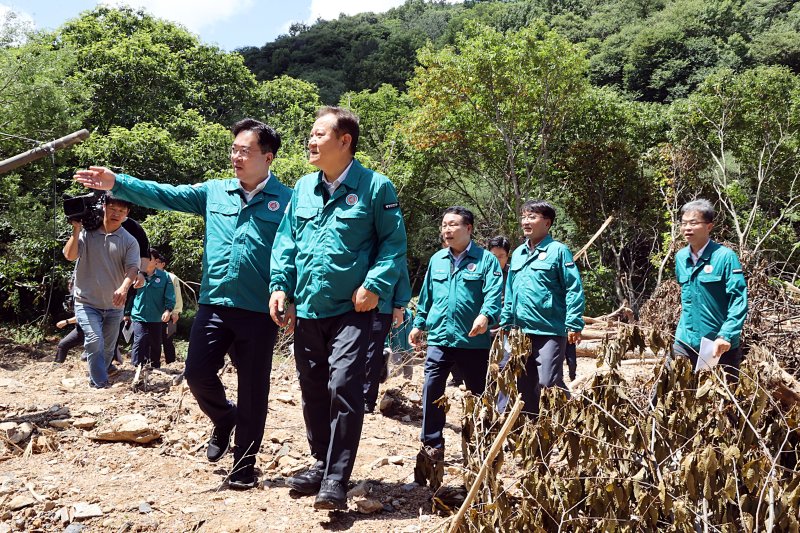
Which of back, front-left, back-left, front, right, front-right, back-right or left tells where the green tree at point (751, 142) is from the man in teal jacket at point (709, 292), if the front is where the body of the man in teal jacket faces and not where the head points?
back-right

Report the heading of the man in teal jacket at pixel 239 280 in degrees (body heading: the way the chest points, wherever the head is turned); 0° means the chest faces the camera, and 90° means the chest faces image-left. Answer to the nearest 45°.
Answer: approximately 45°

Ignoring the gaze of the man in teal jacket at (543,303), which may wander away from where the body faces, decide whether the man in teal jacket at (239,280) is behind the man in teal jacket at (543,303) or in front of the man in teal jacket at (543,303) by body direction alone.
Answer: in front

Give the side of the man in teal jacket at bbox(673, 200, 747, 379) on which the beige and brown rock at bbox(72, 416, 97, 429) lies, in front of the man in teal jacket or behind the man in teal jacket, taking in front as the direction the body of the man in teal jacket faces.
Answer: in front

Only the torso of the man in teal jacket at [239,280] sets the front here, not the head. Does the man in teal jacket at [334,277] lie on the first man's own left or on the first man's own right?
on the first man's own left

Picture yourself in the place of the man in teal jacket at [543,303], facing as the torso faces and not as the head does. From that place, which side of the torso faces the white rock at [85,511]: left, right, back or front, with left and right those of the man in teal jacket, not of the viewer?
front

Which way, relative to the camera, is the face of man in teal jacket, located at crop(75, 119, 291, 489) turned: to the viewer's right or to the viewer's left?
to the viewer's left

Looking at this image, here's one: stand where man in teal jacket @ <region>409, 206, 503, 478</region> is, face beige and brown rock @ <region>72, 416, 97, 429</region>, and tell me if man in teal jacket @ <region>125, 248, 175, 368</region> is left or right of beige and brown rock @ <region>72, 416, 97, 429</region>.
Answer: right

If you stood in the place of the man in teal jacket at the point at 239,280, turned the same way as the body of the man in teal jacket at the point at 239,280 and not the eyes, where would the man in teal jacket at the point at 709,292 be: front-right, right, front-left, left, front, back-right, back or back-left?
back-left

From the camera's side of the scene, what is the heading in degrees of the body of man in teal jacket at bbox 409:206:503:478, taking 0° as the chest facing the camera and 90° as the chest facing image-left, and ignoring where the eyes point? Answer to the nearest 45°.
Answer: approximately 45°
